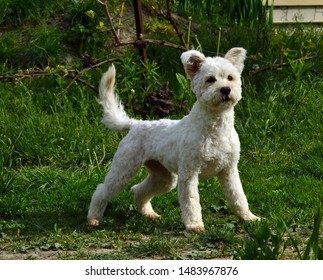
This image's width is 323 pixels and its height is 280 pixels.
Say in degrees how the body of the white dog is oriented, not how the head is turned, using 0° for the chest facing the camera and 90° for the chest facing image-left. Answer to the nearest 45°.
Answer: approximately 315°
